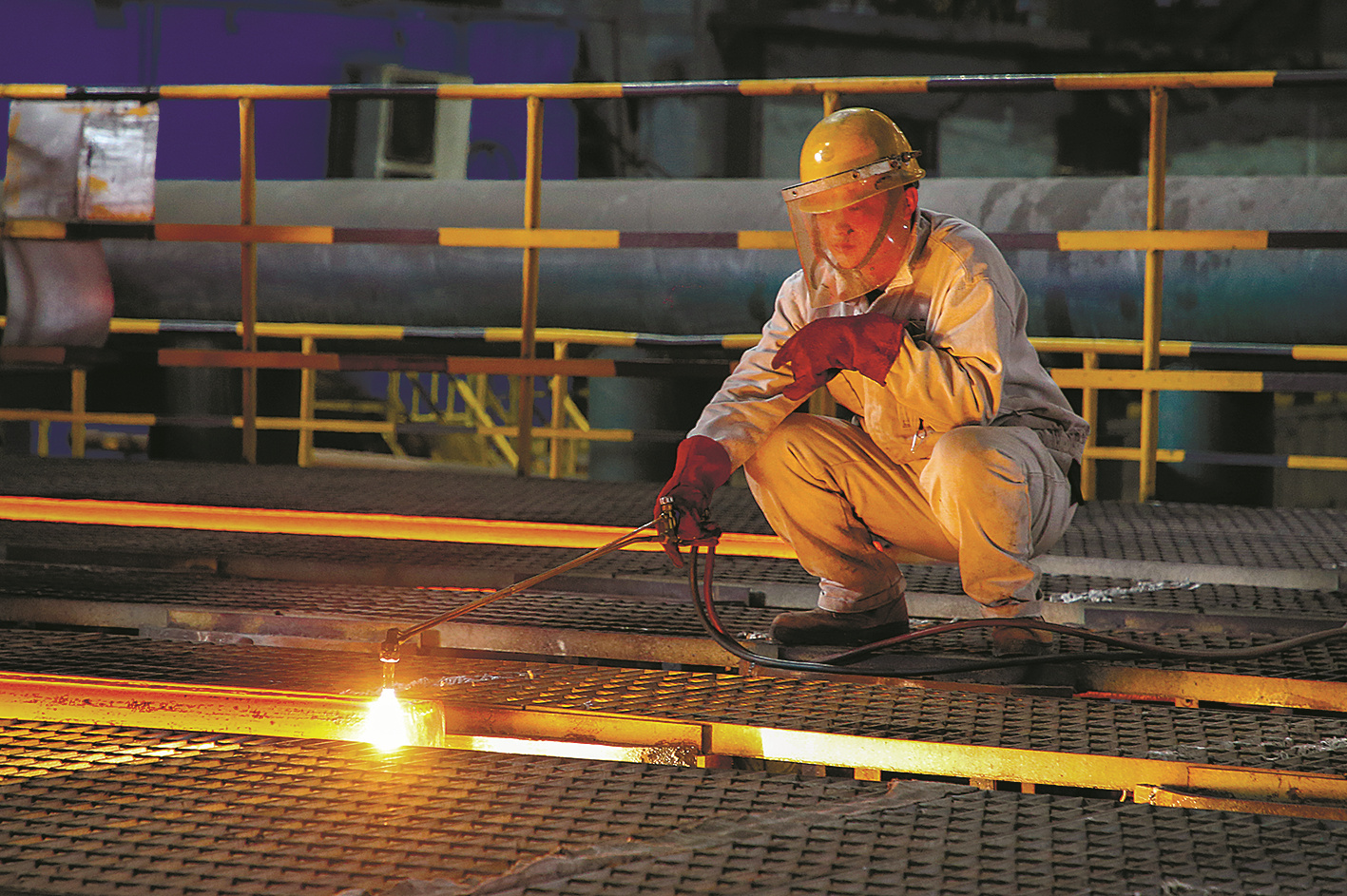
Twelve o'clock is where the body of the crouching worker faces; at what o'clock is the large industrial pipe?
The large industrial pipe is roughly at 4 o'clock from the crouching worker.

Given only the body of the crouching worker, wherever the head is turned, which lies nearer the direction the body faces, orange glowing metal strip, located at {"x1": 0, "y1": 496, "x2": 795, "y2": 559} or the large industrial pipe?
the orange glowing metal strip

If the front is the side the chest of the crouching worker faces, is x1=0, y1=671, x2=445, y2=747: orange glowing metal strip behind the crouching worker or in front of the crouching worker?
in front

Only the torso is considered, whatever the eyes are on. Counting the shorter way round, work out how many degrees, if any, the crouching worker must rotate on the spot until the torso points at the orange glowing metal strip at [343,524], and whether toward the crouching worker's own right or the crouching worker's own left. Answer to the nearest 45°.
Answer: approximately 90° to the crouching worker's own right

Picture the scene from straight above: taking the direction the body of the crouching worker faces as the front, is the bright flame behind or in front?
in front

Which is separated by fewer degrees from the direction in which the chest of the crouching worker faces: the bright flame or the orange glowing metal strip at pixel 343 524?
the bright flame

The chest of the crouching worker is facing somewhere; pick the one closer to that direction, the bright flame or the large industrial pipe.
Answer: the bright flame

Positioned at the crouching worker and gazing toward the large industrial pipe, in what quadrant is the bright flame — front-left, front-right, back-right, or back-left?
back-left
